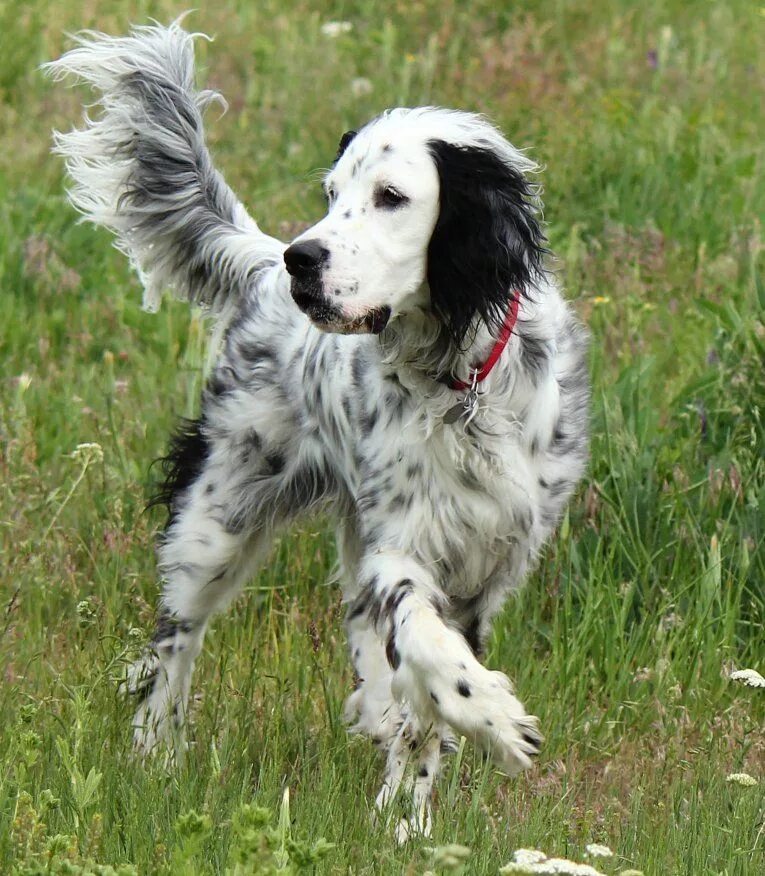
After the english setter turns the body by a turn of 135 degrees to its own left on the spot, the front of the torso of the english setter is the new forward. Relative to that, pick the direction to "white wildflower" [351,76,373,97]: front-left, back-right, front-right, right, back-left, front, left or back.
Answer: front

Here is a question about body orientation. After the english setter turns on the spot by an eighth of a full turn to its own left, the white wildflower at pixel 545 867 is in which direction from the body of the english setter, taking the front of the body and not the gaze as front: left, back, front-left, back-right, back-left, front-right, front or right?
right

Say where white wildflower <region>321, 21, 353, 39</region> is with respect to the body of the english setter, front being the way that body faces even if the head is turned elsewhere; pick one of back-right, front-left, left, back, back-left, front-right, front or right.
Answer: back-left

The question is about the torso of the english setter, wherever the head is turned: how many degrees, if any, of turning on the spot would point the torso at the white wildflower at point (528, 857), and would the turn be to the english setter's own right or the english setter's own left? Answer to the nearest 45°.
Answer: approximately 45° to the english setter's own right

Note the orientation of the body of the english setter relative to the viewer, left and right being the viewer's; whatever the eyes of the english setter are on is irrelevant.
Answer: facing the viewer and to the right of the viewer
